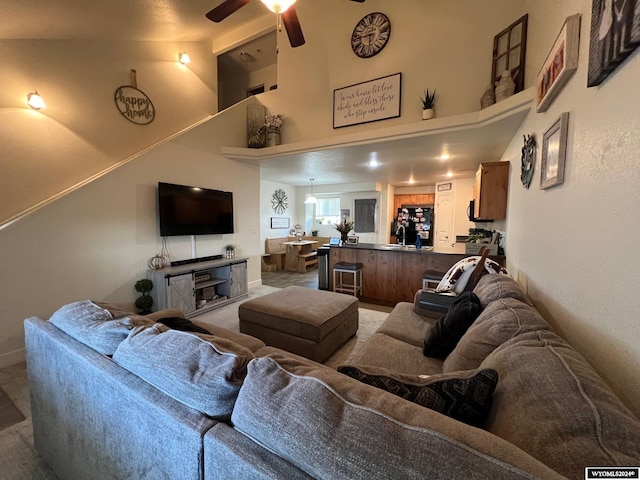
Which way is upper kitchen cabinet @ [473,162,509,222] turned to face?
to the viewer's left

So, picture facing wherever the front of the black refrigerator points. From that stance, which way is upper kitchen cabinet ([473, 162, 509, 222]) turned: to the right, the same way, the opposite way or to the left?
to the right

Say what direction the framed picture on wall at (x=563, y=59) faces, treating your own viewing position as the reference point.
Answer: facing to the left of the viewer

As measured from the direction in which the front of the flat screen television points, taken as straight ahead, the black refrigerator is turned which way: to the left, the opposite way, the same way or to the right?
to the right

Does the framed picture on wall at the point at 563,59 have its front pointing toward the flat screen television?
yes

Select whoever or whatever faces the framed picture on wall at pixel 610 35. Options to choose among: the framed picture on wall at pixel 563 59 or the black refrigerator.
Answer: the black refrigerator

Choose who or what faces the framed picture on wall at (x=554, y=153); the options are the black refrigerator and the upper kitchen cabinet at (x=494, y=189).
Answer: the black refrigerator

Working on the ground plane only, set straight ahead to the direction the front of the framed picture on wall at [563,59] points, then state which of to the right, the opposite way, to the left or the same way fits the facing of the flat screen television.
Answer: the opposite way

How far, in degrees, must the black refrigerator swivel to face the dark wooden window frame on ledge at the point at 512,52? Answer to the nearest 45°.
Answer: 0° — it already faces it

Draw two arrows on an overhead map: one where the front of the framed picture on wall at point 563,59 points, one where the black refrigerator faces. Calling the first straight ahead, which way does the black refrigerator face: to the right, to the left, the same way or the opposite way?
to the left

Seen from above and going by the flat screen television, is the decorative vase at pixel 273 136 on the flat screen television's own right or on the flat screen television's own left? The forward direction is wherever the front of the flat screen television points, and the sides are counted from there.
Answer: on the flat screen television's own left

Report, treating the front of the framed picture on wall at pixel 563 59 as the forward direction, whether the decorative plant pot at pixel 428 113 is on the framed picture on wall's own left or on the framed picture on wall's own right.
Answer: on the framed picture on wall's own right
